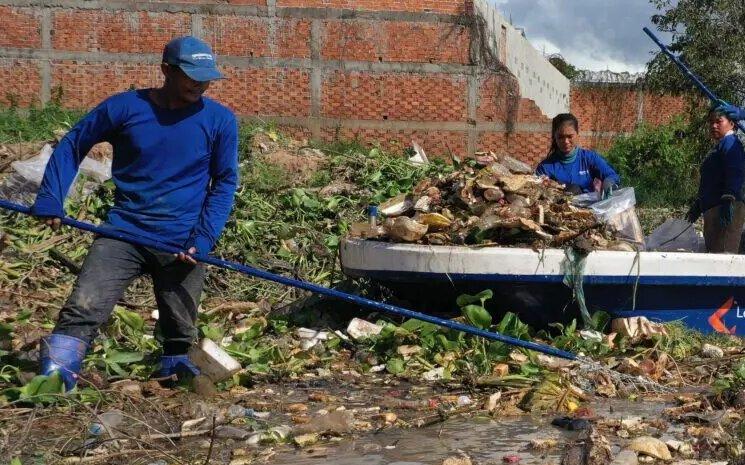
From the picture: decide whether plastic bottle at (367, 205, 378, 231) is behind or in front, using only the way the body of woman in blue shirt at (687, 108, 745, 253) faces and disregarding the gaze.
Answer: in front

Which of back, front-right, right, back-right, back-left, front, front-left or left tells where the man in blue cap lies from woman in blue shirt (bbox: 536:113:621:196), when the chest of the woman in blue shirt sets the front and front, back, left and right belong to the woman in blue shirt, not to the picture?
front-right

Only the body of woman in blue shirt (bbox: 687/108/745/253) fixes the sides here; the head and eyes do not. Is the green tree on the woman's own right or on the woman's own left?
on the woman's own right

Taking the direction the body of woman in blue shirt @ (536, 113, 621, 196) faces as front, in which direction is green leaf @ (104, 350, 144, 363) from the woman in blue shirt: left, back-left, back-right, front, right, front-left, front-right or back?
front-right

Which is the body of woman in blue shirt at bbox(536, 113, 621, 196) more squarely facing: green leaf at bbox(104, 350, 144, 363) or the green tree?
the green leaf

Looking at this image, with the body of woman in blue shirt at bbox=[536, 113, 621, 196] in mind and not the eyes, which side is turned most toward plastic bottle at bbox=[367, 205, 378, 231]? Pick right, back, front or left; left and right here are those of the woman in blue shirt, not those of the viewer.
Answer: right
